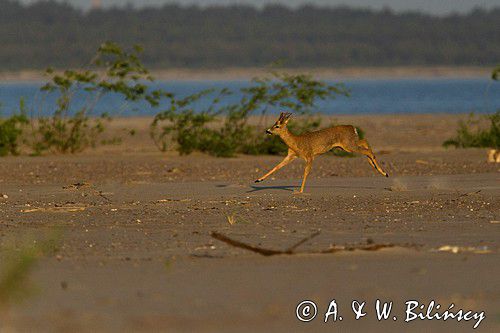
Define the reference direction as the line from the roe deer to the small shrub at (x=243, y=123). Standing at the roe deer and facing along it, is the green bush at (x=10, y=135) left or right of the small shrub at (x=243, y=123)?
left

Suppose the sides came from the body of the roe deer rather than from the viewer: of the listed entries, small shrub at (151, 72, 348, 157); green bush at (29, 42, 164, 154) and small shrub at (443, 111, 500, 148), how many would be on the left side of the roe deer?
0

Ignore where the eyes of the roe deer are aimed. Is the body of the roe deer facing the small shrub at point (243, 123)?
no

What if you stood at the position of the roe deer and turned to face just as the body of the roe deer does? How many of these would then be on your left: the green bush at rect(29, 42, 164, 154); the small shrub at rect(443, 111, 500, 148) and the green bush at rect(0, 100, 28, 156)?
0

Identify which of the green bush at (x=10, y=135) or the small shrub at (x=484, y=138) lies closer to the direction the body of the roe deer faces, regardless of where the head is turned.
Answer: the green bush

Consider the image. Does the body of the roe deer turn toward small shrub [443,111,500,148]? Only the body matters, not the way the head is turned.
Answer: no

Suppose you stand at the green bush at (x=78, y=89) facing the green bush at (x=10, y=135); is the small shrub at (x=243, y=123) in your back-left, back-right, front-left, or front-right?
back-left

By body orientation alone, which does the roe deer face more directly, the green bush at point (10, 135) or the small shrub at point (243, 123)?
the green bush

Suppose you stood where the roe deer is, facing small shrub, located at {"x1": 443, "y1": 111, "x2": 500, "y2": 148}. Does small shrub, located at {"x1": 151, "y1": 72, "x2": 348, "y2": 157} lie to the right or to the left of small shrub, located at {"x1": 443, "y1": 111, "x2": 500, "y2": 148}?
left

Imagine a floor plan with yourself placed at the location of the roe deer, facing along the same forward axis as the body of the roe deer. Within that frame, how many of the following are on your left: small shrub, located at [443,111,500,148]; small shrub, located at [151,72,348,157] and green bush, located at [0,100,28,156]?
0

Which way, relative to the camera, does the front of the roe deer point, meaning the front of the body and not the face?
to the viewer's left

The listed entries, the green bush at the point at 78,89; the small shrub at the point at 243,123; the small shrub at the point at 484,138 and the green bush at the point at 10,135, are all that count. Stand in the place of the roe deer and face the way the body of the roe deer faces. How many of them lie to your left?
0
